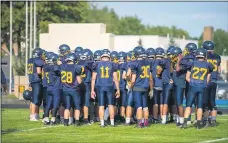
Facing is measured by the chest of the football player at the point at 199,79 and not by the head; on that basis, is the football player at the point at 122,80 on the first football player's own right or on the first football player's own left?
on the first football player's own left

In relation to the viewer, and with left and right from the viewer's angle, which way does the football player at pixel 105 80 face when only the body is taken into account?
facing away from the viewer

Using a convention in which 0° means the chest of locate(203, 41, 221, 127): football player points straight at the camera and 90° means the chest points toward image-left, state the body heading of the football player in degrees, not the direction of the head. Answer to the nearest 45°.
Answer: approximately 135°

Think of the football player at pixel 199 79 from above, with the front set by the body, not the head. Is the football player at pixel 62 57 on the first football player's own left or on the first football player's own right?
on the first football player's own left

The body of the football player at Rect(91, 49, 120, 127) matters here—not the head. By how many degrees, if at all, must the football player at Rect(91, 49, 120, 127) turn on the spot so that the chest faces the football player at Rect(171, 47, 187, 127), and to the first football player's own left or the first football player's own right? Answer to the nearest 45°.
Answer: approximately 90° to the first football player's own right

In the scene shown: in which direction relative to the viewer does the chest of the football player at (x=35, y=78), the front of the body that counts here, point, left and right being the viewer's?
facing away from the viewer and to the right of the viewer

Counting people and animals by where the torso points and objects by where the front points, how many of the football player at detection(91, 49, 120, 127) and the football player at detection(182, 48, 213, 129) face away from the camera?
2

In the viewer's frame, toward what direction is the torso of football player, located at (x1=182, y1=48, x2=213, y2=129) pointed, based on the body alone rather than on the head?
away from the camera
